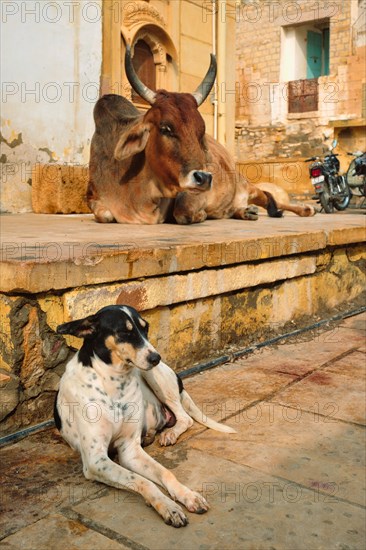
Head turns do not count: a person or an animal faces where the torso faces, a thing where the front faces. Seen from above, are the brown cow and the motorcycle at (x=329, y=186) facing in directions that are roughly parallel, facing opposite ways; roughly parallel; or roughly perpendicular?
roughly parallel, facing opposite ways

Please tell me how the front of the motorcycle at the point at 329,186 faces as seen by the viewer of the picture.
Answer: facing away from the viewer and to the right of the viewer

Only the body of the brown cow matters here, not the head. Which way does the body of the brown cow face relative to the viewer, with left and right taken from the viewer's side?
facing the viewer and to the left of the viewer

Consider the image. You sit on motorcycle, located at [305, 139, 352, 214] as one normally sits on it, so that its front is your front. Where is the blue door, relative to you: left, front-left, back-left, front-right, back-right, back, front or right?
front-left

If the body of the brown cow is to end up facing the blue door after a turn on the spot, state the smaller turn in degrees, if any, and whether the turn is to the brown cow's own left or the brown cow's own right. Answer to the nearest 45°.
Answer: approximately 135° to the brown cow's own right

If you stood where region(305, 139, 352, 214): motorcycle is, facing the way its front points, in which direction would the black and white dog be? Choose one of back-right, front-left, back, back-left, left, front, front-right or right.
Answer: back-right
